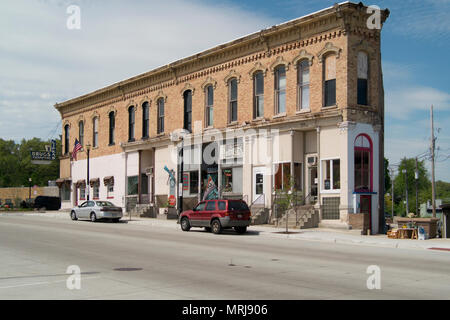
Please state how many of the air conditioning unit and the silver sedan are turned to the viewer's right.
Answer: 0

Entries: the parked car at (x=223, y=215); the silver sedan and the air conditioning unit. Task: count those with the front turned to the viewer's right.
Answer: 0

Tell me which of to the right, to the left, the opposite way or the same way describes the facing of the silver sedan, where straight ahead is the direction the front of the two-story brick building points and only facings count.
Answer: to the right

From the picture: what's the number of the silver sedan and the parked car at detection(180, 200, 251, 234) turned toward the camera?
0

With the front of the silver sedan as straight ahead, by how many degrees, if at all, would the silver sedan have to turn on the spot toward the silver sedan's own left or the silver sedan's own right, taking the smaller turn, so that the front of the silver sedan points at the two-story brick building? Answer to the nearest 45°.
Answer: approximately 180°

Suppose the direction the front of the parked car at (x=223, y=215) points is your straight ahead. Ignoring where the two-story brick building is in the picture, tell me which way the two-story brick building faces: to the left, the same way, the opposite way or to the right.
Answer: to the left

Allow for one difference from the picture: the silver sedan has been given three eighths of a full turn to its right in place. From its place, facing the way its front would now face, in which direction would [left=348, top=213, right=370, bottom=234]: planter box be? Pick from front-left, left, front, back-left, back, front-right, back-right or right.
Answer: front-right

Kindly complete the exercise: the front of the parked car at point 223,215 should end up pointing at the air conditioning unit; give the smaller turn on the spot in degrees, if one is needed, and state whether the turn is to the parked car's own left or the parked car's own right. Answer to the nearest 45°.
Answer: approximately 90° to the parked car's own right

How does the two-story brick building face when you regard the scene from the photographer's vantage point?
facing the viewer and to the left of the viewer

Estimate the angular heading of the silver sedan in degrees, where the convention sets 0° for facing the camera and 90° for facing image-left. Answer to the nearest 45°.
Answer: approximately 135°

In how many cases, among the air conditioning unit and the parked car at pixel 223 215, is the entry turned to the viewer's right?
0

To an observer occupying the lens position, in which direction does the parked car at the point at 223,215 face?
facing away from the viewer and to the left of the viewer

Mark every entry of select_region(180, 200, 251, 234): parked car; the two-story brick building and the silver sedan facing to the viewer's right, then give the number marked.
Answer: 0

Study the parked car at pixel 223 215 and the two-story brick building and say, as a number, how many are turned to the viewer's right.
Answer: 0

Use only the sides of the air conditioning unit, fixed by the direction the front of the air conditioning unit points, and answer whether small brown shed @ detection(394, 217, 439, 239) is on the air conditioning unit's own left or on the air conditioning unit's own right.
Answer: on the air conditioning unit's own left

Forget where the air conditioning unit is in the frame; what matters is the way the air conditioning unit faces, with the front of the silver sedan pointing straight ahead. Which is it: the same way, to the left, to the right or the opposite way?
to the left

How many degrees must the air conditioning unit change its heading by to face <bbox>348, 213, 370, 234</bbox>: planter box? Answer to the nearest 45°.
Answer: approximately 90° to its left

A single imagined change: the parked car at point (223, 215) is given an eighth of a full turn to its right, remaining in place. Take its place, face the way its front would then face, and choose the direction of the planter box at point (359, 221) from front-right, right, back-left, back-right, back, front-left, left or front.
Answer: right
